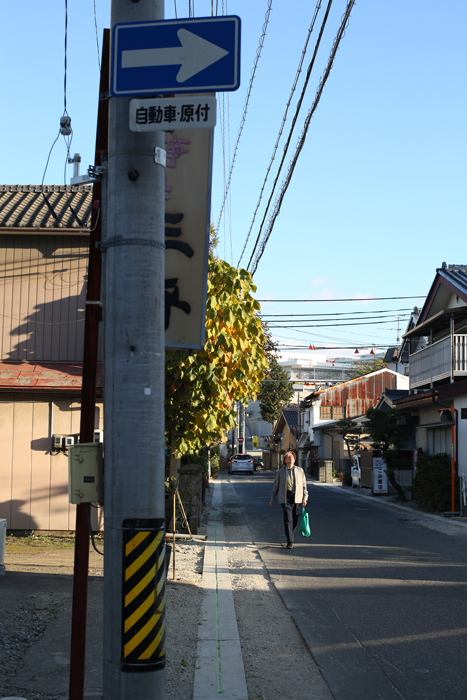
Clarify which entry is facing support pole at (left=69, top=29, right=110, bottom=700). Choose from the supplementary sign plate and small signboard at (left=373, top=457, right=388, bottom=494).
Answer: the small signboard

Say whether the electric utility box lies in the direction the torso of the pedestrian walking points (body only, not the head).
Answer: yes

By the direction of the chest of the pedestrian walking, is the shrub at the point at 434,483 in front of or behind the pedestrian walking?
behind

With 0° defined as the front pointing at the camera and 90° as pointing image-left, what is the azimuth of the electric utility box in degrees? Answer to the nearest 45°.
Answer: approximately 0°

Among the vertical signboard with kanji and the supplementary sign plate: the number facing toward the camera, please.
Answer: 2

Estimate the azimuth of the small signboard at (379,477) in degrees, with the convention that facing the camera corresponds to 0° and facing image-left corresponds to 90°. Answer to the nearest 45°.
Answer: approximately 0°

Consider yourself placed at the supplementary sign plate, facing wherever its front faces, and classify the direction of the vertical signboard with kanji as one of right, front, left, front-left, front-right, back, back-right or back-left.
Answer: back
